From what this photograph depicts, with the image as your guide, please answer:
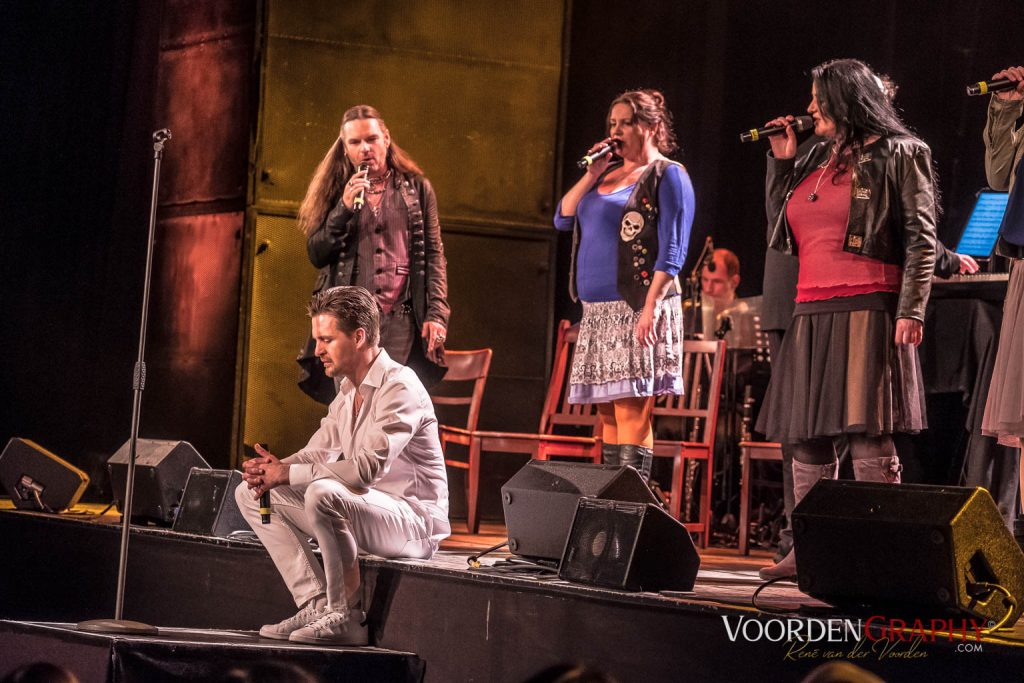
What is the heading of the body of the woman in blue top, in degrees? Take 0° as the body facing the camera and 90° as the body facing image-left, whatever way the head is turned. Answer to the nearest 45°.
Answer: approximately 45°

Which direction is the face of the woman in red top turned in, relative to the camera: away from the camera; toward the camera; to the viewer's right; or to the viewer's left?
to the viewer's left

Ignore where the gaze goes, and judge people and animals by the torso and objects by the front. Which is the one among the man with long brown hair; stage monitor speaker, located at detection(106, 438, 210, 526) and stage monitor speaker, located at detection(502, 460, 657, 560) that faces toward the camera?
the man with long brown hair

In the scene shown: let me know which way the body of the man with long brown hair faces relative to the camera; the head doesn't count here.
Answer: toward the camera

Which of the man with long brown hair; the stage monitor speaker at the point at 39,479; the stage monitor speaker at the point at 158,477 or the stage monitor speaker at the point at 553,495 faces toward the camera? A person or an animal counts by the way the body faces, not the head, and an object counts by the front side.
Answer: the man with long brown hair

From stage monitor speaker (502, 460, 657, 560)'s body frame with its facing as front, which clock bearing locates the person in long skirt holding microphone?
The person in long skirt holding microphone is roughly at 2 o'clock from the stage monitor speaker.

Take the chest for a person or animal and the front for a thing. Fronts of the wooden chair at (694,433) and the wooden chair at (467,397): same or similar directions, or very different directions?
same or similar directions

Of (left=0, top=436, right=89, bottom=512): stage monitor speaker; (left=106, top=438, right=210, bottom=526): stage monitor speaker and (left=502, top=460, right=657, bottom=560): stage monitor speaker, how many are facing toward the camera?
0

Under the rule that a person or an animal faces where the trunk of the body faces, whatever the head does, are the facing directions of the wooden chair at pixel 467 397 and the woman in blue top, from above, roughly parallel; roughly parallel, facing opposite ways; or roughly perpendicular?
roughly parallel

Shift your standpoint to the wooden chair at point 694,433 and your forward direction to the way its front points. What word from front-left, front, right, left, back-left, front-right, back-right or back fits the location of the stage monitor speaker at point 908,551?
front-left

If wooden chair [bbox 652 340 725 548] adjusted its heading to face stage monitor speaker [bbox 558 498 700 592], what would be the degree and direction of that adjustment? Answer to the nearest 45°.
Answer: approximately 45° to its left

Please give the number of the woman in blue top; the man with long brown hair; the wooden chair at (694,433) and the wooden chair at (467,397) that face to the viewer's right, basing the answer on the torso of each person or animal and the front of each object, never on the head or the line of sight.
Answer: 0

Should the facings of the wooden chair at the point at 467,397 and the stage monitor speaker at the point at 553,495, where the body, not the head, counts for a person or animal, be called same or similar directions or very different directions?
very different directions

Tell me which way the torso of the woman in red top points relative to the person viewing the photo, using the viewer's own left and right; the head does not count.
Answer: facing the viewer and to the left of the viewer

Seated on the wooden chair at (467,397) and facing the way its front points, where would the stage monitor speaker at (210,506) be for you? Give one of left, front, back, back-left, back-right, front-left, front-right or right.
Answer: front

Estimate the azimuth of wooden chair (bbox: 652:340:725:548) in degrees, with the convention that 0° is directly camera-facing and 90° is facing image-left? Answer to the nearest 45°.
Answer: approximately 45°
